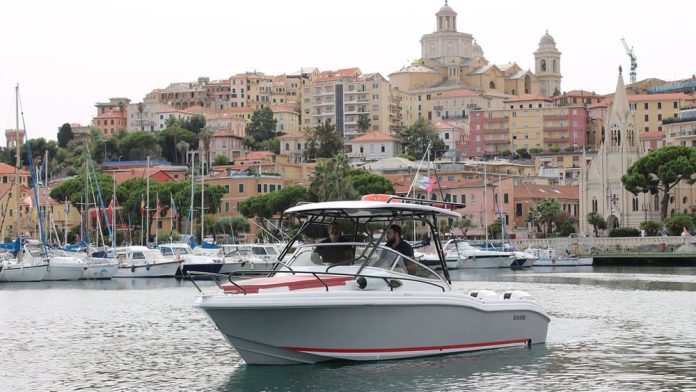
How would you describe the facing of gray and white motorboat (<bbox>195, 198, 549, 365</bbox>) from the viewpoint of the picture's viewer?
facing the viewer and to the left of the viewer
